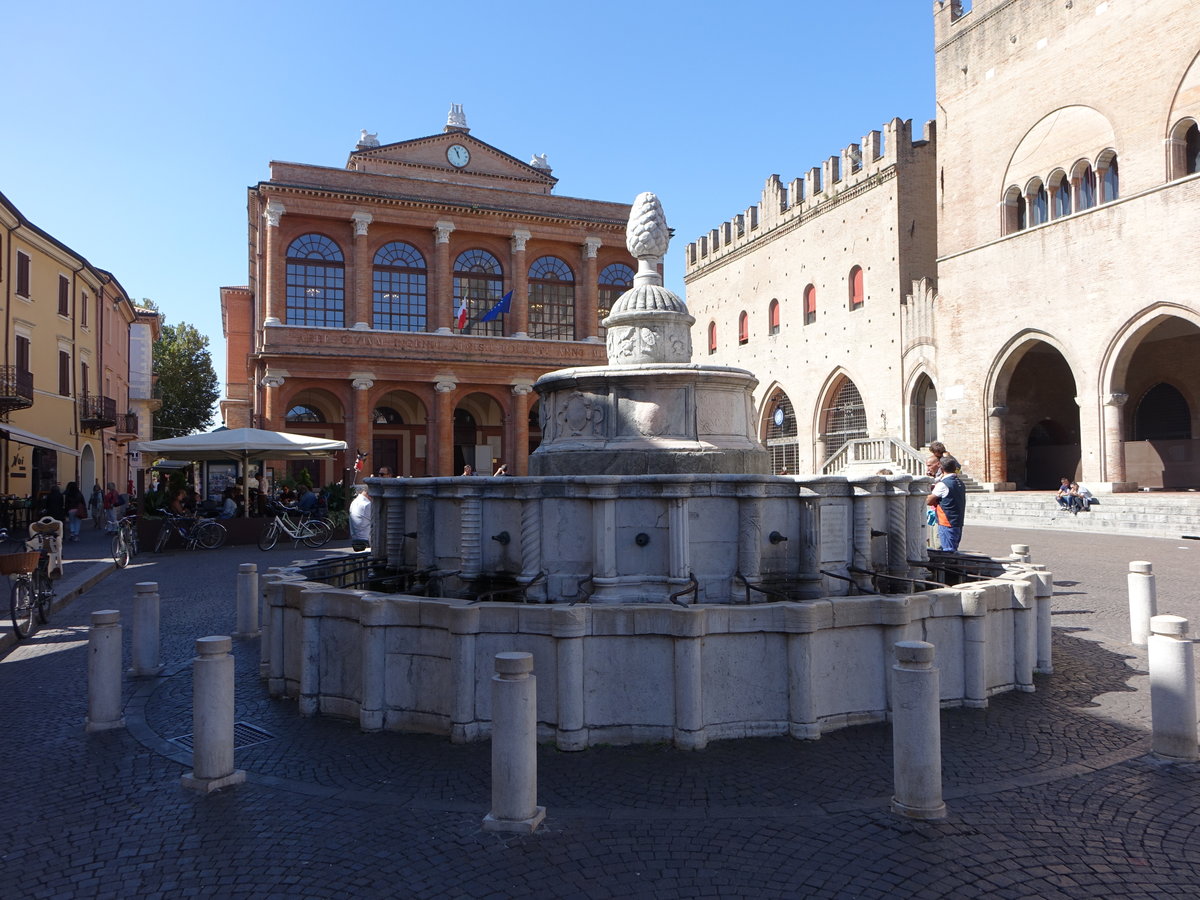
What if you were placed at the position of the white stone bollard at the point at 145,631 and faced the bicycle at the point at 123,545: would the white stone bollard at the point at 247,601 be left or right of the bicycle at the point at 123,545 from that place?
right

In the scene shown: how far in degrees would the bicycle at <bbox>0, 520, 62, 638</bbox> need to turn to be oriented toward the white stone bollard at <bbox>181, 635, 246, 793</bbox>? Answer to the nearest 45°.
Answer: approximately 45° to its left

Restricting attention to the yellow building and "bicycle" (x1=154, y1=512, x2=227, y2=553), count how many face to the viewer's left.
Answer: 1

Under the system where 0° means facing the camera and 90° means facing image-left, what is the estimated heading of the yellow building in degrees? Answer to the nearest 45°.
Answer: approximately 315°

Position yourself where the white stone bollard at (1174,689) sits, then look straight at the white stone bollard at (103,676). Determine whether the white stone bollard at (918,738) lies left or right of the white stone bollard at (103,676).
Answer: left

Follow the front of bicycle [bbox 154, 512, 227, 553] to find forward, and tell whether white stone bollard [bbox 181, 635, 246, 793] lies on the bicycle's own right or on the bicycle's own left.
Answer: on the bicycle's own left

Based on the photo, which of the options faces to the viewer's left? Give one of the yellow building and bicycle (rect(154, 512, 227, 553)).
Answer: the bicycle

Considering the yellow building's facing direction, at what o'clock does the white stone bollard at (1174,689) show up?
The white stone bollard is roughly at 1 o'clock from the yellow building.

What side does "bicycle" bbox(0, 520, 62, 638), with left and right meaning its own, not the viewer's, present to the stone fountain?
left

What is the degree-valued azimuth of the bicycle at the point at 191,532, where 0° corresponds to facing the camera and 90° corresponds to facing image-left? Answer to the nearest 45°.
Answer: approximately 90°

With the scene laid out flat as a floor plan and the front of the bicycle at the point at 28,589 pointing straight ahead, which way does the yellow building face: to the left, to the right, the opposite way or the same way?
to the left

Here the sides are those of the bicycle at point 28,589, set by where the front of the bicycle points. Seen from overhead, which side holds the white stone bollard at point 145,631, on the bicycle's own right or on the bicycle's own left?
on the bicycle's own left

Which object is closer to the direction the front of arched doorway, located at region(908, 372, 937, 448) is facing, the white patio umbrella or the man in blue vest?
the white patio umbrella

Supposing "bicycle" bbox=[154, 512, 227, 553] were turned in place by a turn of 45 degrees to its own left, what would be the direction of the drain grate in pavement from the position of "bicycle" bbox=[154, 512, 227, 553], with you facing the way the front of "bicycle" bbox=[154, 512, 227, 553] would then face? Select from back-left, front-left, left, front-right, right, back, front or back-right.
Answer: front-left

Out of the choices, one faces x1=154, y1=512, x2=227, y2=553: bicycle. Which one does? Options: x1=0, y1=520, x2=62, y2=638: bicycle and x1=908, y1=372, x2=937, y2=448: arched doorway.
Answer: the arched doorway

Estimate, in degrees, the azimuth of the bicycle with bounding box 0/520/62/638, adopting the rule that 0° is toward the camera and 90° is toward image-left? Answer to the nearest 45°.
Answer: approximately 45°

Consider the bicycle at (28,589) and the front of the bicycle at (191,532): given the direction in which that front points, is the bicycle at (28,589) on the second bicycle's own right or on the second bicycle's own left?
on the second bicycle's own left
